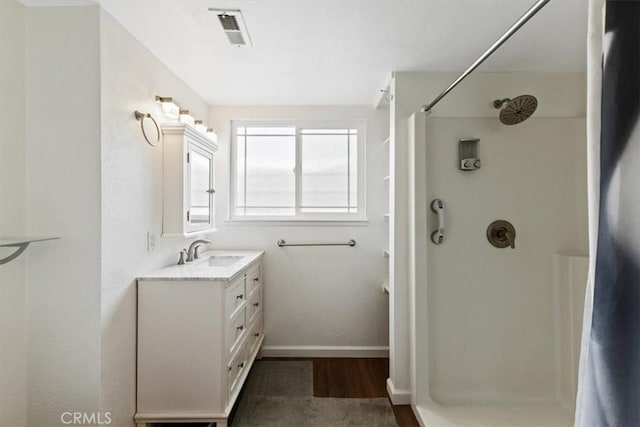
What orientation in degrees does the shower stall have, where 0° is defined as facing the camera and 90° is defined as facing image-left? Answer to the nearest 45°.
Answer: approximately 90°

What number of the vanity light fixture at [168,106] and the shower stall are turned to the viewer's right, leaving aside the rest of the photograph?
1

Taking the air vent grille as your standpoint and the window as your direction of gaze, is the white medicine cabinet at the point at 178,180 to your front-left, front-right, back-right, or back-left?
front-left

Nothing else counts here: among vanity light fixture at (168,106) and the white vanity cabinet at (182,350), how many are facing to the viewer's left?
0

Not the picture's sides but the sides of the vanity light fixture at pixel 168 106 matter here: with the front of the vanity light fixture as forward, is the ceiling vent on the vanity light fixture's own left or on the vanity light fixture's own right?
on the vanity light fixture's own right

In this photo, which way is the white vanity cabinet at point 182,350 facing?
to the viewer's right

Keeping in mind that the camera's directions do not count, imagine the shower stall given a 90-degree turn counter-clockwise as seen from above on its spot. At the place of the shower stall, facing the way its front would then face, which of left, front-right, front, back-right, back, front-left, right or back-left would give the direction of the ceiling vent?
front-right

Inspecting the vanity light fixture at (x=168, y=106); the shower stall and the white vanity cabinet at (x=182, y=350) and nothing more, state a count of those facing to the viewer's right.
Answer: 2

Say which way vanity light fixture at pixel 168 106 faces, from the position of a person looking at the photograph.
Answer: facing to the right of the viewer
